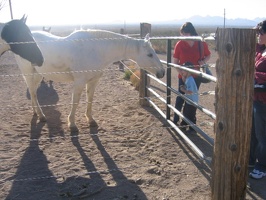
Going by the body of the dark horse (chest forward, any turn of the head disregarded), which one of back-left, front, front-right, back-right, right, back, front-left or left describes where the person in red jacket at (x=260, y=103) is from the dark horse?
front-right

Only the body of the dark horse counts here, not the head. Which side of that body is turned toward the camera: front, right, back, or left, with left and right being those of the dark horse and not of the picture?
right

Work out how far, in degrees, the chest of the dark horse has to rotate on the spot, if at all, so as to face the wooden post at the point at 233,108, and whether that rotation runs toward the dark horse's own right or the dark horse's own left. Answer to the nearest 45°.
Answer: approximately 90° to the dark horse's own right

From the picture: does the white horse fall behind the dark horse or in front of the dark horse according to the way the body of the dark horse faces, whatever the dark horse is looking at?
in front

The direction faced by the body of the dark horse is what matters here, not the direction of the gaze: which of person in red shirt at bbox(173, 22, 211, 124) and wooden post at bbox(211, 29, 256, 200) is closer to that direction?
the person in red shirt
